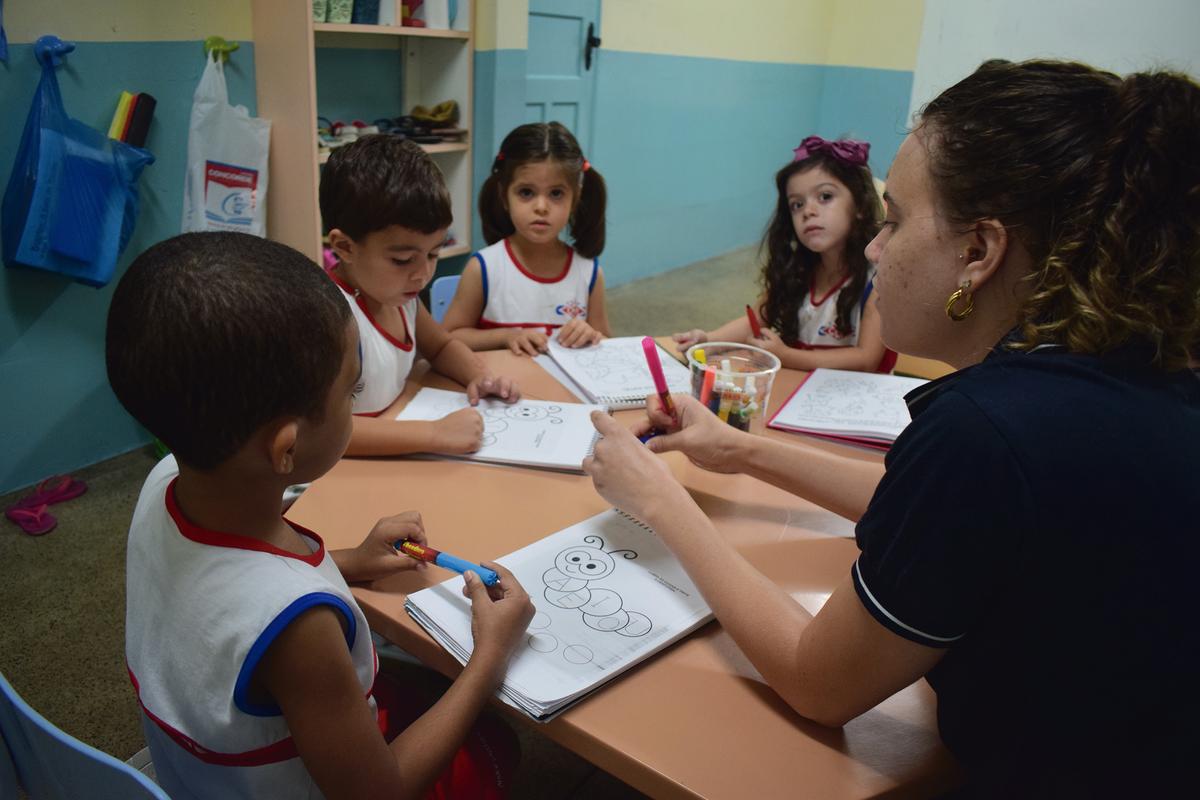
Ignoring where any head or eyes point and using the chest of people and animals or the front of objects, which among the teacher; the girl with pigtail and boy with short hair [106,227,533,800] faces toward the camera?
the girl with pigtail

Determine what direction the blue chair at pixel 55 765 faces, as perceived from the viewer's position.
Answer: facing away from the viewer and to the right of the viewer

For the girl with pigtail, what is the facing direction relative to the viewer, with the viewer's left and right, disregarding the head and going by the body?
facing the viewer

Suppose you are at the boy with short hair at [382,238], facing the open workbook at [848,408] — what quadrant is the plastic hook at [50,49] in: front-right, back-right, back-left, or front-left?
back-left

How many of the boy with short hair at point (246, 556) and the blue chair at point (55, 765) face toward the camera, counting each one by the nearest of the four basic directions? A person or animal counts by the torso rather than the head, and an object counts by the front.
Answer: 0

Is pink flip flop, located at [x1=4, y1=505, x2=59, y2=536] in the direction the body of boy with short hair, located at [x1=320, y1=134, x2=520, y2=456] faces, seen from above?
no

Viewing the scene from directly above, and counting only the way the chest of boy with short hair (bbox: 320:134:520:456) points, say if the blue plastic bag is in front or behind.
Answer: behind

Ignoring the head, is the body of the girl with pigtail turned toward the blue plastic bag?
no

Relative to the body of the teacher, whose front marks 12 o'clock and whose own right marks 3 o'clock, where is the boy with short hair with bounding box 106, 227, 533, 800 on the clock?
The boy with short hair is roughly at 10 o'clock from the teacher.

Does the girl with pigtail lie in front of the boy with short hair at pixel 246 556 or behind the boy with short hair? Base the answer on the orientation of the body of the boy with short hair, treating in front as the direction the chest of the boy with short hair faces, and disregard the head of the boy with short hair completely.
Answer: in front

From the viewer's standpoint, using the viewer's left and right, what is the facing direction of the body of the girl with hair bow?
facing the viewer and to the left of the viewer

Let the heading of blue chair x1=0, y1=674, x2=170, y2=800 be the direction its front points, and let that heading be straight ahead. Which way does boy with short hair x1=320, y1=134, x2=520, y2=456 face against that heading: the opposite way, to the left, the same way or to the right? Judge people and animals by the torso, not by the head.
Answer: to the right

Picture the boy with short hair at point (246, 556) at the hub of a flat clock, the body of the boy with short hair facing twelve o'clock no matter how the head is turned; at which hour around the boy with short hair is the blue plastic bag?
The blue plastic bag is roughly at 10 o'clock from the boy with short hair.

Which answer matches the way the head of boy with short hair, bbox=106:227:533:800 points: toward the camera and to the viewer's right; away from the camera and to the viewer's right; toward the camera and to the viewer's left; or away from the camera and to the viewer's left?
away from the camera and to the viewer's right

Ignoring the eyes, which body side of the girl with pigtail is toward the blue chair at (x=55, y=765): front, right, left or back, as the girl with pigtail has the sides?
front

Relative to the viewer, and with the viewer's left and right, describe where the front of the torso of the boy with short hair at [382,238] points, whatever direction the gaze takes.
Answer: facing the viewer and to the right of the viewer

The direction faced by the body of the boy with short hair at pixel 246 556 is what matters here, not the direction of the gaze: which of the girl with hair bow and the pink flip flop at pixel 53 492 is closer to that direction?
the girl with hair bow

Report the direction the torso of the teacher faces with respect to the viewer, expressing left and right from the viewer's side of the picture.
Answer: facing away from the viewer and to the left of the viewer

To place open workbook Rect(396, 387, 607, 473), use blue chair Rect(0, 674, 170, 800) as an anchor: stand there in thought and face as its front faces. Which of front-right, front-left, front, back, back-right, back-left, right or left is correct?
front

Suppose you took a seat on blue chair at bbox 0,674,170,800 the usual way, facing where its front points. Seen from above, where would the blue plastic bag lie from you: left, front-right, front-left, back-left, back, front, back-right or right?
front-left

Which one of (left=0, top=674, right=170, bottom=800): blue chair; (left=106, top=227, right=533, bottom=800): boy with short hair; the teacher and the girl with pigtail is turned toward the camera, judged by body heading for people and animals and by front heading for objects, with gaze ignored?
the girl with pigtail
